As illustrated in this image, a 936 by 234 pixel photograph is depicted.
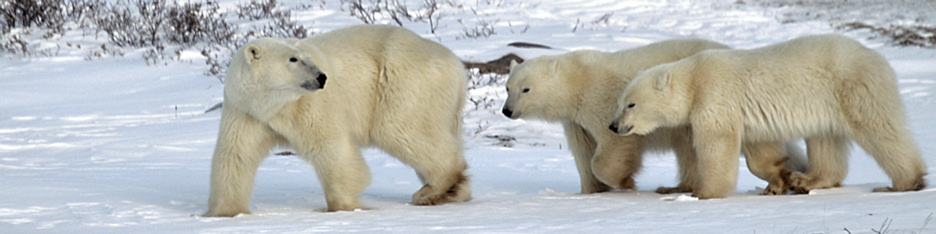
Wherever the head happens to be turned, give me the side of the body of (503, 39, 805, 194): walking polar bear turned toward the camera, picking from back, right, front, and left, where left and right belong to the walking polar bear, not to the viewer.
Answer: left

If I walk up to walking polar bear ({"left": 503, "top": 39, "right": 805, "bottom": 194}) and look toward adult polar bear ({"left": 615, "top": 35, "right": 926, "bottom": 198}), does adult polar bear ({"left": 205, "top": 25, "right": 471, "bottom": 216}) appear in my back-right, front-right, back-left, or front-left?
back-right

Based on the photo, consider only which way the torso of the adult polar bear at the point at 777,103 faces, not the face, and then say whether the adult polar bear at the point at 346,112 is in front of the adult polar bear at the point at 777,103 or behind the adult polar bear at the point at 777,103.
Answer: in front

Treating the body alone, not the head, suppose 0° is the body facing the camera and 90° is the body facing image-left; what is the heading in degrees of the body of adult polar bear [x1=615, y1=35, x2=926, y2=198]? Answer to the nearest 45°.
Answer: approximately 90°

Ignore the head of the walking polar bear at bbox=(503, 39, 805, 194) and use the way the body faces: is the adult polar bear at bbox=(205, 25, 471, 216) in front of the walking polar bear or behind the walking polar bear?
in front

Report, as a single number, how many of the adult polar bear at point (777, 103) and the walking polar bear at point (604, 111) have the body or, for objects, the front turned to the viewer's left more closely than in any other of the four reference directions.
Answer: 2
